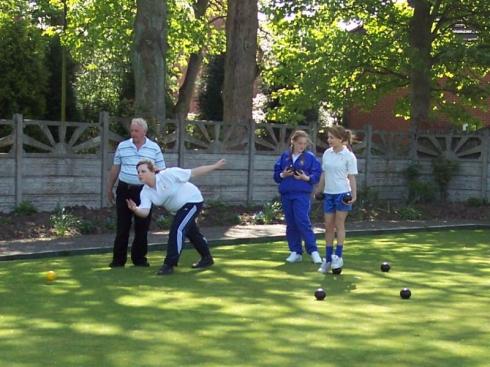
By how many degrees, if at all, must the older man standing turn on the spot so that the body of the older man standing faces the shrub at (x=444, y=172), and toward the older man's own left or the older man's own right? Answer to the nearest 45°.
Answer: approximately 135° to the older man's own left

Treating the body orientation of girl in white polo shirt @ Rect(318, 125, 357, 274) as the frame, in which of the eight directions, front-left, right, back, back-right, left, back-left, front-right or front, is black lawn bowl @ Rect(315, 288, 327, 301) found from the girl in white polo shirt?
front-left

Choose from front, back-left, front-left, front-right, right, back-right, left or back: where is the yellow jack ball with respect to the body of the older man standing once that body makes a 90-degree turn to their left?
back-right

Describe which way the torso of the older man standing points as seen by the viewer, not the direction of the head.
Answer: toward the camera

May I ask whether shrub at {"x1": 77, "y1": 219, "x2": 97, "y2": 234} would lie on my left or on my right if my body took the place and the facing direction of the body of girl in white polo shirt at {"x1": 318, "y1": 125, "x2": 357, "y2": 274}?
on my right

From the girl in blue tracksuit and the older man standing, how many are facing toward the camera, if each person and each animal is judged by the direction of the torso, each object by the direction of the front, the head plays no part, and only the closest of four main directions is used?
2

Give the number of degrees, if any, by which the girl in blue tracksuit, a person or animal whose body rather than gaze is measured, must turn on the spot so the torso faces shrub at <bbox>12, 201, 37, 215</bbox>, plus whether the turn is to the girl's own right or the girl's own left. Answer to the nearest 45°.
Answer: approximately 135° to the girl's own right

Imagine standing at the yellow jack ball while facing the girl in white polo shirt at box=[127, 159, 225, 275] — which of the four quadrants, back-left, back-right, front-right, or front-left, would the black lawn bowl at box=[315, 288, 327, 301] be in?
front-right

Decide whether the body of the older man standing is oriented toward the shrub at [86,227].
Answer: no

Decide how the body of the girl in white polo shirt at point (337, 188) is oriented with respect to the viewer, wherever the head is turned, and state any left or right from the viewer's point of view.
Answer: facing the viewer and to the left of the viewer

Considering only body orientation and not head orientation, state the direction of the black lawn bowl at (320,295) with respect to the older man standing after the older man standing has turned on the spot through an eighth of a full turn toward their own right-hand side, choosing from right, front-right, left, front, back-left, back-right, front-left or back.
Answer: left

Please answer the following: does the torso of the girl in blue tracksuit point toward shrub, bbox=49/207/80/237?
no

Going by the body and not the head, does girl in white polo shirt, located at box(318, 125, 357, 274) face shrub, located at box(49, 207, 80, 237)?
no

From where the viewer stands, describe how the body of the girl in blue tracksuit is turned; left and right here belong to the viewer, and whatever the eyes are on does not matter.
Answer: facing the viewer

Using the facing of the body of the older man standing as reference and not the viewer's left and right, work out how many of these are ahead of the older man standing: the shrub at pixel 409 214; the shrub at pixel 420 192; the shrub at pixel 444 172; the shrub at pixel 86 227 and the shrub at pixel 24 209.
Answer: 0

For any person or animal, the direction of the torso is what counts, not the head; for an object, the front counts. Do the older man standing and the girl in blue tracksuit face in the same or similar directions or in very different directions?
same or similar directions

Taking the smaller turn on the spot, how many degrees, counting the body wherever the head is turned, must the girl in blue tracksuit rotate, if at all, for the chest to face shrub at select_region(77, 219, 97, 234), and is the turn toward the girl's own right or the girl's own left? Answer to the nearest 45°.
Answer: approximately 135° to the girl's own right

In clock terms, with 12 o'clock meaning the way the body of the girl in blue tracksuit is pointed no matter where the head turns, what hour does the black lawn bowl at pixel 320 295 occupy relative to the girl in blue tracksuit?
The black lawn bowl is roughly at 12 o'clock from the girl in blue tracksuit.

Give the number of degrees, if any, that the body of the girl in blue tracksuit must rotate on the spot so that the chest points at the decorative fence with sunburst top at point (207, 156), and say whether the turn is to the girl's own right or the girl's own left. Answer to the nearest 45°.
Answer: approximately 180°
